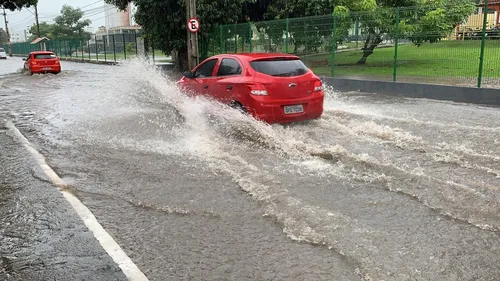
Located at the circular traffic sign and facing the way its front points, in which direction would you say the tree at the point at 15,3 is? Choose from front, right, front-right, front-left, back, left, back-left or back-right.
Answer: back-right

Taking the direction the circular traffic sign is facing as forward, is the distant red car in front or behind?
behind

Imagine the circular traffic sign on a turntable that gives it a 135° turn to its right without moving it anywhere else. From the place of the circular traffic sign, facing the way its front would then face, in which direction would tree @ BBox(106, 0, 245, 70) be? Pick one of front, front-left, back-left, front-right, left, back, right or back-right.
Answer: front-right

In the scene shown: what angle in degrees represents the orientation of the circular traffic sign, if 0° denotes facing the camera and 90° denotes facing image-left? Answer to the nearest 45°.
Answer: approximately 0°

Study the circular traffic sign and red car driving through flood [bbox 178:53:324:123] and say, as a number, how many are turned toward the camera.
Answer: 1

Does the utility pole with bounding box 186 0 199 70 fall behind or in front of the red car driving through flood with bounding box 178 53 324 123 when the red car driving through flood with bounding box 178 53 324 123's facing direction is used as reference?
in front

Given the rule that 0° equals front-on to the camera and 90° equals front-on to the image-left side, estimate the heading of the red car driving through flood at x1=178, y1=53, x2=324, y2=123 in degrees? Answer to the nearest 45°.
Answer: approximately 135°

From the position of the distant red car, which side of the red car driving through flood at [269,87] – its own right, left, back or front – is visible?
front

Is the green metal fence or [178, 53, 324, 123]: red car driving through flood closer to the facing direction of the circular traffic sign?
the red car driving through flood
